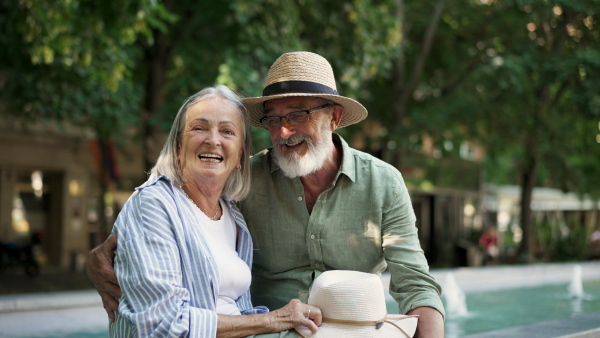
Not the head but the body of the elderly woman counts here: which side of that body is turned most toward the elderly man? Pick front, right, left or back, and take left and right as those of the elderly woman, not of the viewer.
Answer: left

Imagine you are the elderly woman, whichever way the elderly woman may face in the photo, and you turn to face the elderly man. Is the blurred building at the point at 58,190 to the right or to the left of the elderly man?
left

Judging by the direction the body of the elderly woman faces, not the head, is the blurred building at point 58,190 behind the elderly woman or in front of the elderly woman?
behind

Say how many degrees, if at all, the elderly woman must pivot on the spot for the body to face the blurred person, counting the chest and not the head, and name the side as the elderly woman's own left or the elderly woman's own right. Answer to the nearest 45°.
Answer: approximately 90° to the elderly woman's own left

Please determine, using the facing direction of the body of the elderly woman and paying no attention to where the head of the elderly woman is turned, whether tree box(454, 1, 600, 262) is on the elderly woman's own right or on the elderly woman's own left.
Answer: on the elderly woman's own left
